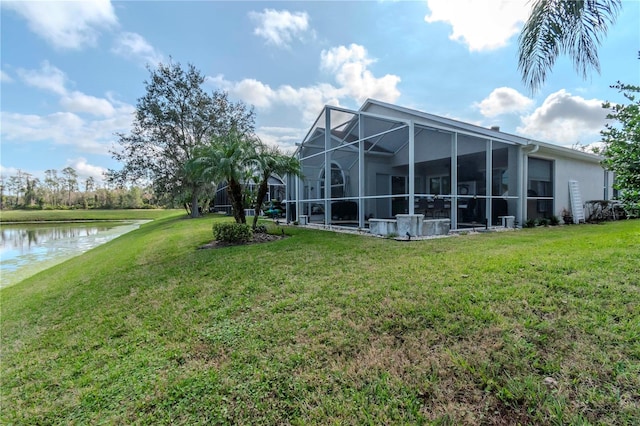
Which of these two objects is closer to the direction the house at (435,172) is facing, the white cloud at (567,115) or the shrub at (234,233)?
the white cloud

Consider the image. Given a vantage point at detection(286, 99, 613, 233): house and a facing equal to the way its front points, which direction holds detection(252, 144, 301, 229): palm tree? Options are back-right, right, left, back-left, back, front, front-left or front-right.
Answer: back

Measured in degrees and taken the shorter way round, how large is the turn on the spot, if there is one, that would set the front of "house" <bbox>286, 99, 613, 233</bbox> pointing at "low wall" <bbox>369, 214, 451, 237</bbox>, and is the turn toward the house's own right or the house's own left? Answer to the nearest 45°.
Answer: approximately 135° to the house's own right
